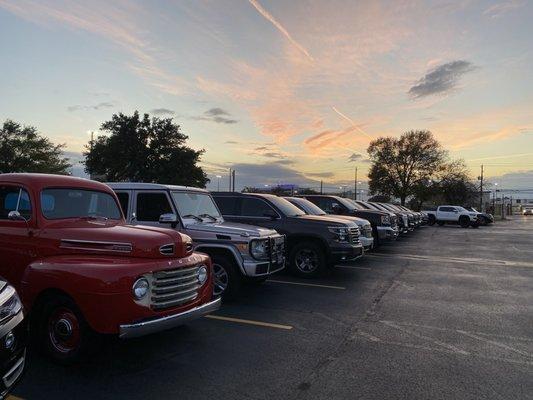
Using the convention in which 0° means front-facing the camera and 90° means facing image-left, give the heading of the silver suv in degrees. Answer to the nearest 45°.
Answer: approximately 315°

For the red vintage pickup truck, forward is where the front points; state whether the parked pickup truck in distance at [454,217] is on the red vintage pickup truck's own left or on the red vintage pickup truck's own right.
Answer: on the red vintage pickup truck's own left

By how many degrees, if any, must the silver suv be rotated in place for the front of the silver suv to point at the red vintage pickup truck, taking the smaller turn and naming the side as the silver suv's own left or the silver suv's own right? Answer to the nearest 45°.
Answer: approximately 90° to the silver suv's own right

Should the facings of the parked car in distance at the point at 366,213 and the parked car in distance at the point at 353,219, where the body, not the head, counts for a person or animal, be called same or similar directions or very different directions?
same or similar directions

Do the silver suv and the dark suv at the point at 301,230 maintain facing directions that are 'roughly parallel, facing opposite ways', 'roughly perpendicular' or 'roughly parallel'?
roughly parallel

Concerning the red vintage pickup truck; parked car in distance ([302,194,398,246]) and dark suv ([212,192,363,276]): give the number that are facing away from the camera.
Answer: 0

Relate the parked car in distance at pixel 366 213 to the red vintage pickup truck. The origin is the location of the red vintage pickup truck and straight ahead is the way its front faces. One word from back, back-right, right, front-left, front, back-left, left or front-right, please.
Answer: left

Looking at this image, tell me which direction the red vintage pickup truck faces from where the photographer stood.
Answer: facing the viewer and to the right of the viewer

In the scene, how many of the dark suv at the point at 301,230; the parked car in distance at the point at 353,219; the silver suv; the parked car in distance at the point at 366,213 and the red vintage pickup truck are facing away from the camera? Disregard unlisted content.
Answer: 0

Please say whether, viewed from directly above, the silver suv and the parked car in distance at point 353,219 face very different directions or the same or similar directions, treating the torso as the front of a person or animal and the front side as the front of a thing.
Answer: same or similar directions

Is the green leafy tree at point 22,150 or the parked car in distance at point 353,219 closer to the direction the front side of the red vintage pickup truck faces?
the parked car in distance

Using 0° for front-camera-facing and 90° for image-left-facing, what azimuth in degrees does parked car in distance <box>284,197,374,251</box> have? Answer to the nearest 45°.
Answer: approximately 315°

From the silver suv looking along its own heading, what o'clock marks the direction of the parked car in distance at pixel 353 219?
The parked car in distance is roughly at 9 o'clock from the silver suv.
